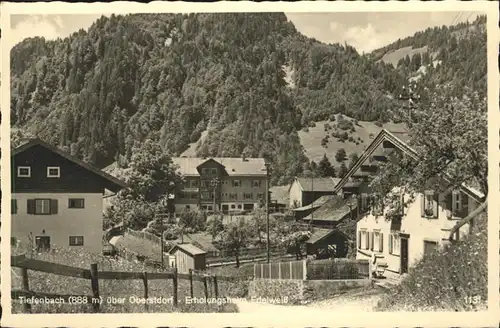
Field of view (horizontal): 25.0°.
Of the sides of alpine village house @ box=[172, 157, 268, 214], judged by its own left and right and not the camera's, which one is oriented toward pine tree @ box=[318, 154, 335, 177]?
left

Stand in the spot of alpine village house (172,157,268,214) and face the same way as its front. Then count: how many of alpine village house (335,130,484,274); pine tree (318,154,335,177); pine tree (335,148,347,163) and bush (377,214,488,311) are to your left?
4

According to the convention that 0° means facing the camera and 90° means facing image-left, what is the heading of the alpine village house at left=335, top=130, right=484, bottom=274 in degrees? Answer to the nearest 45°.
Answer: approximately 45°

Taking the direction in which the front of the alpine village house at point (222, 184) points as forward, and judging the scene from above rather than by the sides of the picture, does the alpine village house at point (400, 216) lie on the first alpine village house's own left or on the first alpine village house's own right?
on the first alpine village house's own left

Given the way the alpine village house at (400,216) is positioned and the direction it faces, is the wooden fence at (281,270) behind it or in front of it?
in front

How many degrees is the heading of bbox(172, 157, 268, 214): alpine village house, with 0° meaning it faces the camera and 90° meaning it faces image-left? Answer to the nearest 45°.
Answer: approximately 0°

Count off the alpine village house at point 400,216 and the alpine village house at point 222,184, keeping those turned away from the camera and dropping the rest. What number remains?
0

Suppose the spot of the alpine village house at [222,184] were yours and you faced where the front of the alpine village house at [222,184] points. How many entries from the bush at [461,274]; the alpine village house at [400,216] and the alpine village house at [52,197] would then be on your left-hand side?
2
